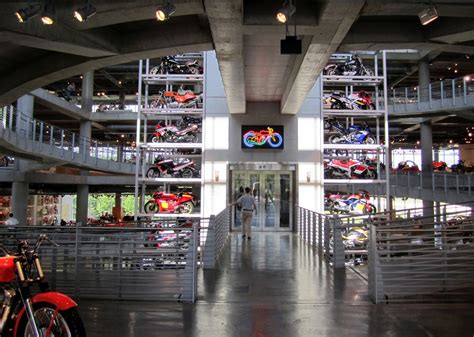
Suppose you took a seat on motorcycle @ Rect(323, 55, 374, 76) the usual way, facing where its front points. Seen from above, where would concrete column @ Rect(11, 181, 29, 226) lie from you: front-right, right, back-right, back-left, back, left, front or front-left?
back

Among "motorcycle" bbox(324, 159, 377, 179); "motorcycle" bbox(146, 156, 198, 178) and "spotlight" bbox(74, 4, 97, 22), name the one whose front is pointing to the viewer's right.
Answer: "motorcycle" bbox(324, 159, 377, 179)

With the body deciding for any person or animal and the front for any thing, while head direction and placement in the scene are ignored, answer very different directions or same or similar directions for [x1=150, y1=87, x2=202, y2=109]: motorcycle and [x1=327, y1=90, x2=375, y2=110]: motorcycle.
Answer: very different directions

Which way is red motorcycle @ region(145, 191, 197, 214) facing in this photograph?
to the viewer's left

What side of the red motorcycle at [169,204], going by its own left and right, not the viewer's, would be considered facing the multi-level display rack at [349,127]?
back
